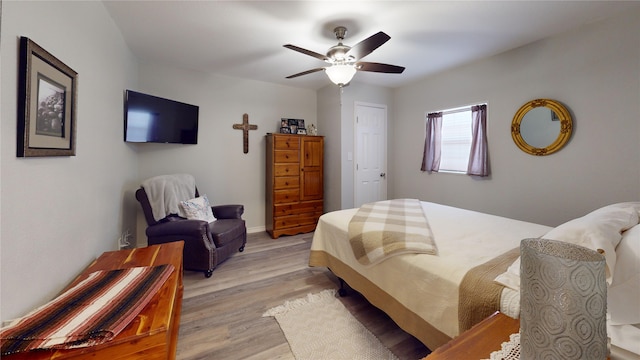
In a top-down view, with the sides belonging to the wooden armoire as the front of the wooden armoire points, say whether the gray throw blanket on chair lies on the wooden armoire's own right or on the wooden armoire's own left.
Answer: on the wooden armoire's own right

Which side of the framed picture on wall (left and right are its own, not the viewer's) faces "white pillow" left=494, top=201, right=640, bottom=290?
front

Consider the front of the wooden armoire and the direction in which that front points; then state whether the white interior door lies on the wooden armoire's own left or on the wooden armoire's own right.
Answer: on the wooden armoire's own left

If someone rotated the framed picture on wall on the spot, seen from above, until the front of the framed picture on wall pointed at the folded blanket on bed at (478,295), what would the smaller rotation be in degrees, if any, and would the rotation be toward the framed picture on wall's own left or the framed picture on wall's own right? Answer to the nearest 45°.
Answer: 0° — it already faces it

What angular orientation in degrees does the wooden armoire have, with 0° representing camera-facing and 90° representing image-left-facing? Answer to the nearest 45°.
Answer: approximately 315°

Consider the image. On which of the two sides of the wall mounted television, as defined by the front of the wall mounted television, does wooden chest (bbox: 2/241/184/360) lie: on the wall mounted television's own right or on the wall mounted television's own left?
on the wall mounted television's own right

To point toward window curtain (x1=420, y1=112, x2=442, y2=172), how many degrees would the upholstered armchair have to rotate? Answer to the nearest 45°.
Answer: approximately 45° to its left

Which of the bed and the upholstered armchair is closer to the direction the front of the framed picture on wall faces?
the bed

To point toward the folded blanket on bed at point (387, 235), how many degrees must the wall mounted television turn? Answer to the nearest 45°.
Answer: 0° — it already faces it

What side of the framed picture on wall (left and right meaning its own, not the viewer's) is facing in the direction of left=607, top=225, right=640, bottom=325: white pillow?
front
